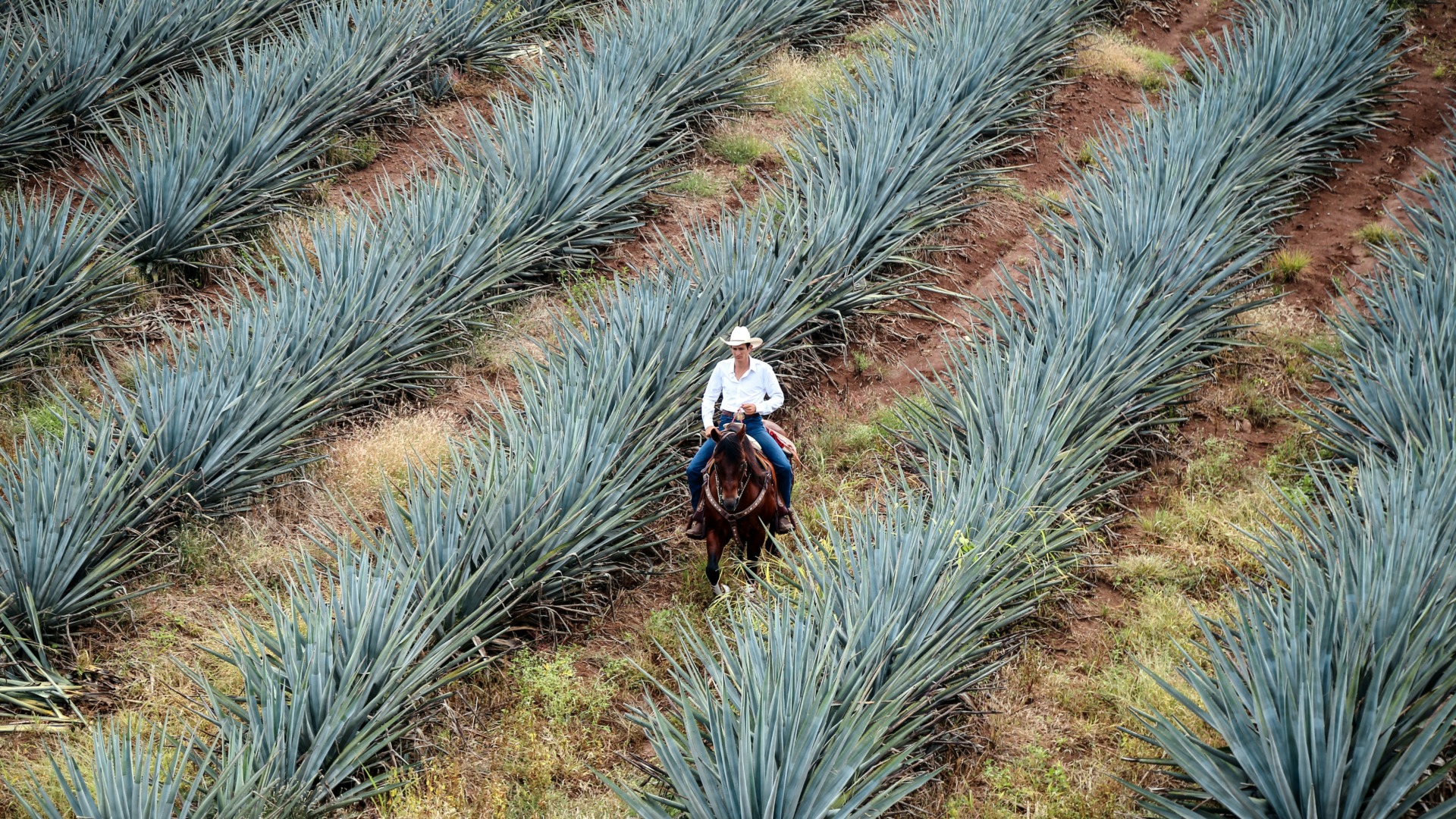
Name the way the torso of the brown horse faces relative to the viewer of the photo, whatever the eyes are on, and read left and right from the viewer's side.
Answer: facing the viewer

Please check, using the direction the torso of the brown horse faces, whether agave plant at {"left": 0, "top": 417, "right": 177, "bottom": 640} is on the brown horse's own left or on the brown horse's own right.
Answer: on the brown horse's own right

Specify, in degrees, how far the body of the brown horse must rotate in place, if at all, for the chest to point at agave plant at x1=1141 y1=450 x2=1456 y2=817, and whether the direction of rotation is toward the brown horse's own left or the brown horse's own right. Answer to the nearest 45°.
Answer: approximately 45° to the brown horse's own left

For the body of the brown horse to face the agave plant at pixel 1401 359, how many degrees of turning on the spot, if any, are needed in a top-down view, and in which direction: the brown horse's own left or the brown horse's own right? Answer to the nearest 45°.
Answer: approximately 90° to the brown horse's own left

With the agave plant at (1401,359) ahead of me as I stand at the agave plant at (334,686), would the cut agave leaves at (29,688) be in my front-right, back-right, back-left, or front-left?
back-left

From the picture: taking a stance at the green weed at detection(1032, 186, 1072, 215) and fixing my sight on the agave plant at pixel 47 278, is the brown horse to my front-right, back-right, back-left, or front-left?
front-left

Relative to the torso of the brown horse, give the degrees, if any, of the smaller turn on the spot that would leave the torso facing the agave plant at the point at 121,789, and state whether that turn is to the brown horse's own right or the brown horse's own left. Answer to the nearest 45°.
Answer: approximately 45° to the brown horse's own right

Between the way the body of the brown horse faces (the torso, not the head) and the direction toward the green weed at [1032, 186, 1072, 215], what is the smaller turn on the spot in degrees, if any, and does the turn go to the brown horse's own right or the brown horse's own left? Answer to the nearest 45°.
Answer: approximately 135° to the brown horse's own left

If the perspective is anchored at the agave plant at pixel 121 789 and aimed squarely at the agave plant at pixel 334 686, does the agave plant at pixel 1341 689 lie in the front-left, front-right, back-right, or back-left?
front-right

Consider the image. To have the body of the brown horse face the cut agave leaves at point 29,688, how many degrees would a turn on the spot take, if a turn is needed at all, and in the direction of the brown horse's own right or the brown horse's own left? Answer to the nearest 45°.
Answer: approximately 90° to the brown horse's own right

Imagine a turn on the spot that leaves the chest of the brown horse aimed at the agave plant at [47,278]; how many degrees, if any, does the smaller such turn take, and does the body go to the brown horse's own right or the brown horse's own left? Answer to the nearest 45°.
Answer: approximately 135° to the brown horse's own right

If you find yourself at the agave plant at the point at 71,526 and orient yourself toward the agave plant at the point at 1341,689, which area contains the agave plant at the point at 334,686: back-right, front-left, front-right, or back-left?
front-right

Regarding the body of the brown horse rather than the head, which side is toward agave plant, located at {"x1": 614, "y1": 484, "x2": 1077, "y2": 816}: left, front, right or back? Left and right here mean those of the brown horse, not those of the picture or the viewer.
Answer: front
